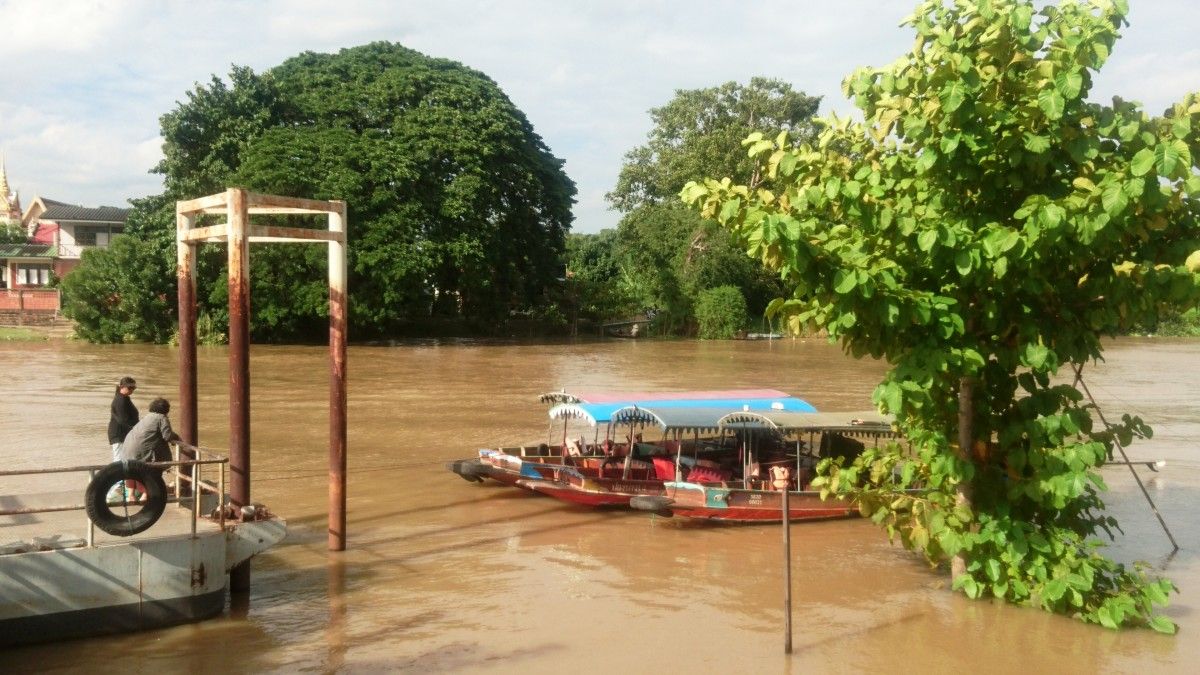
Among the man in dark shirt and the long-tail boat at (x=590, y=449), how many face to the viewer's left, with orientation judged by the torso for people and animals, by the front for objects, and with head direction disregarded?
1

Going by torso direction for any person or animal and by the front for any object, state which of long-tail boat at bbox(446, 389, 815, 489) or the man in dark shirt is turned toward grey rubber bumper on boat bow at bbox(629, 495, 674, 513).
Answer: the man in dark shirt

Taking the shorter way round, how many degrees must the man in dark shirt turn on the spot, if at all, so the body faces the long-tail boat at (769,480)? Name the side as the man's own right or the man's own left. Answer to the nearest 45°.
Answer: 0° — they already face it

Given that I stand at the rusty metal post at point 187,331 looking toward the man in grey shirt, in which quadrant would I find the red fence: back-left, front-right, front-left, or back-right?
back-right

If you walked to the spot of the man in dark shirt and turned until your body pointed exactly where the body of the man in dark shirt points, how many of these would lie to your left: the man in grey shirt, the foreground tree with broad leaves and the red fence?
1

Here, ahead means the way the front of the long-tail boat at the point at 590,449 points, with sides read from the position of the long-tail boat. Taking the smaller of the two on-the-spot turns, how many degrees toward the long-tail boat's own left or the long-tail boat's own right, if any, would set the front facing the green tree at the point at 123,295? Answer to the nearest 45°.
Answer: approximately 45° to the long-tail boat's own right

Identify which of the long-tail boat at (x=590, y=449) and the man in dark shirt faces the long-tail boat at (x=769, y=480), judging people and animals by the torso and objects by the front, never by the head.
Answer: the man in dark shirt

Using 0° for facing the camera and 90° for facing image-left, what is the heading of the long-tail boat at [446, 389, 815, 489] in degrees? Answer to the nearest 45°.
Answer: approximately 90°

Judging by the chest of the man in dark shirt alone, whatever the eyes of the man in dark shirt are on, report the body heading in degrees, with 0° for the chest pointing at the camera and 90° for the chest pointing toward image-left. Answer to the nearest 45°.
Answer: approximately 270°

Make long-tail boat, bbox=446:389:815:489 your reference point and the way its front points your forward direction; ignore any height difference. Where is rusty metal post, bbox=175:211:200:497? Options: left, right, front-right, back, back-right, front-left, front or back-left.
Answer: front-left

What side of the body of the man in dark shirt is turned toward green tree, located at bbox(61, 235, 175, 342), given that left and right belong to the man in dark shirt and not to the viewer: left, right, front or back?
left

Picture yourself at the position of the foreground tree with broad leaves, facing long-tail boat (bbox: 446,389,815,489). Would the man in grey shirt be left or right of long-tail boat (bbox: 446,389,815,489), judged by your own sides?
left

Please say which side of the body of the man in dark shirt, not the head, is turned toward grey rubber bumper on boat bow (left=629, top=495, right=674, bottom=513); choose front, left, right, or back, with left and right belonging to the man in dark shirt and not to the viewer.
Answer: front

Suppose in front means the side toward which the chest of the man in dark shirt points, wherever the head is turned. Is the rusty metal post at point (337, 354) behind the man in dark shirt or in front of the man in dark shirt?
in front

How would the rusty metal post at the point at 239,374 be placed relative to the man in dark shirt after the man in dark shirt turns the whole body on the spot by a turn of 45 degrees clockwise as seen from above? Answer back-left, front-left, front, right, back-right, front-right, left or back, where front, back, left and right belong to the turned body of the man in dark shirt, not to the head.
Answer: front
